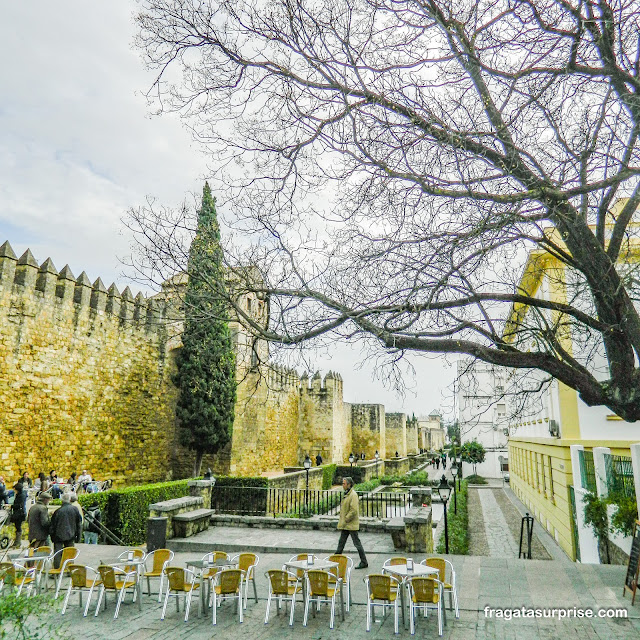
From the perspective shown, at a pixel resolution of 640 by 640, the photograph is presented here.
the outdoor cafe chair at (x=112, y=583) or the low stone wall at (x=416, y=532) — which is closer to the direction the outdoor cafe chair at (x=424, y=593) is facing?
the low stone wall

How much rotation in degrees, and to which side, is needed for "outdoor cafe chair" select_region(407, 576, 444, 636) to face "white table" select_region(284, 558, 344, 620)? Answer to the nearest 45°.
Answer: approximately 45° to its left

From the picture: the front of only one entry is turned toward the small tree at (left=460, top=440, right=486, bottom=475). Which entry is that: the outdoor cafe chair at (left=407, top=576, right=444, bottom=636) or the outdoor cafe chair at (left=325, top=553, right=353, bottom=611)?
the outdoor cafe chair at (left=407, top=576, right=444, bottom=636)

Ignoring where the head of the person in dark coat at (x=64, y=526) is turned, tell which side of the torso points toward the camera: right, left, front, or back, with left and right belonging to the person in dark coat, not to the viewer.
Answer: back

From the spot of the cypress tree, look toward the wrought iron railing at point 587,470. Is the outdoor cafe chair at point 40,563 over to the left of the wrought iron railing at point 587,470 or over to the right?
right

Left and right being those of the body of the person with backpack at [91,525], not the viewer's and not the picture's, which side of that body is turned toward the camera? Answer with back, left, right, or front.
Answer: back

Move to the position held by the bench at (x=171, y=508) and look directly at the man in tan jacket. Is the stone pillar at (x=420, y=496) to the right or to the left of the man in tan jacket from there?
left

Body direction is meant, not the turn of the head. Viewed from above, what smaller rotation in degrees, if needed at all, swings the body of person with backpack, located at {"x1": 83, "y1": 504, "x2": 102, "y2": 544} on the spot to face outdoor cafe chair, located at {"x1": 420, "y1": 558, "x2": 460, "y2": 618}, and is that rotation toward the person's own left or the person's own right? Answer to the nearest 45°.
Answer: approximately 135° to the person's own right

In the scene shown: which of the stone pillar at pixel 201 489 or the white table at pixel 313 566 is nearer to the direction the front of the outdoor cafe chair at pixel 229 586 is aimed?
the stone pillar

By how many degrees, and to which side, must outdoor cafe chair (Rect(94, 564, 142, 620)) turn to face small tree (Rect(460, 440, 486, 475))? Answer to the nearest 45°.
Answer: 0° — it already faces it

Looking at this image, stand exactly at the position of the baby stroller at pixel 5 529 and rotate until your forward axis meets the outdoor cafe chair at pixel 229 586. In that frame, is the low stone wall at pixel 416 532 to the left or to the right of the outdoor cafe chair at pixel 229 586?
left

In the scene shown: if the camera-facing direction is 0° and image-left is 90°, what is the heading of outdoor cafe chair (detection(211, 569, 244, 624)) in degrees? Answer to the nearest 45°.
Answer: approximately 180°

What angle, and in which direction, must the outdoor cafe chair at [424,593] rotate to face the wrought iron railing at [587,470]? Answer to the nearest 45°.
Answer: approximately 45° to its right

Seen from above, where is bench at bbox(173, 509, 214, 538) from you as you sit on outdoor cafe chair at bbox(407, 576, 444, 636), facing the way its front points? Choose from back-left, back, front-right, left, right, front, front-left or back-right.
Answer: front-left
